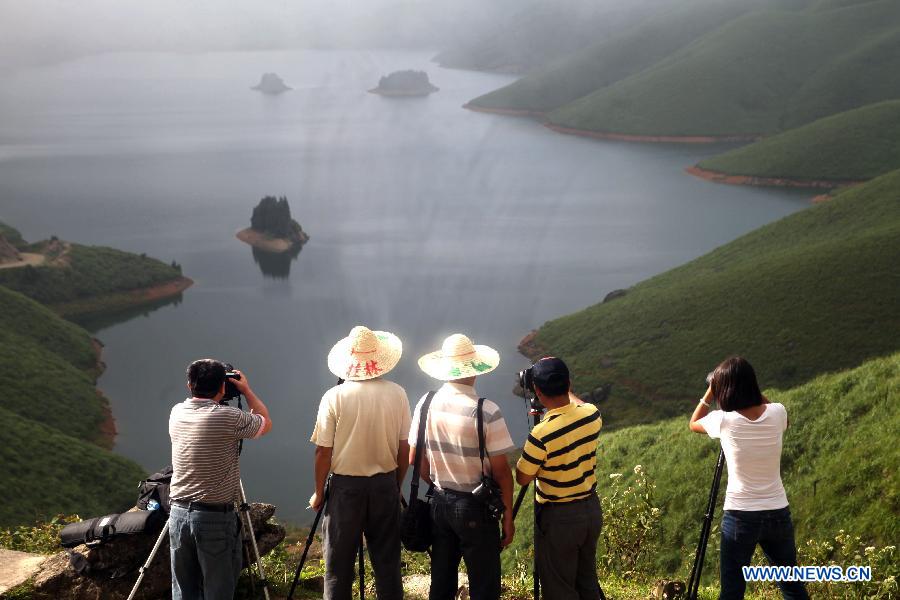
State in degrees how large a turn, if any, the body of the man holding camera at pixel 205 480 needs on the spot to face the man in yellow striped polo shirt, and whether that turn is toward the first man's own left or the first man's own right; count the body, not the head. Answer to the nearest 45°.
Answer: approximately 45° to the first man's own right

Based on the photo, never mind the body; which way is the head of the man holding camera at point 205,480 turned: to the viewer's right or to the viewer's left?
to the viewer's right

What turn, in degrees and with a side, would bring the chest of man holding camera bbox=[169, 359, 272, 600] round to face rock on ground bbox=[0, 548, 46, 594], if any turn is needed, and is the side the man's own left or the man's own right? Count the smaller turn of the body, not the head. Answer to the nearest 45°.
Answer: approximately 90° to the man's own left

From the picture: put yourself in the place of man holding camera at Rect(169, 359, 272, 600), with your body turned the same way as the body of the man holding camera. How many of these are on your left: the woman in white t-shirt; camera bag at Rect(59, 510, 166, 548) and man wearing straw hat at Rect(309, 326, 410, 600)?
1

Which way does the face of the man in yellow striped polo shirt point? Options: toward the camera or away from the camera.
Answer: away from the camera

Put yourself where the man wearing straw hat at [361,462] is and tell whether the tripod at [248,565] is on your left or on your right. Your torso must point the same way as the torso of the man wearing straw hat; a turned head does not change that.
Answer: on your left

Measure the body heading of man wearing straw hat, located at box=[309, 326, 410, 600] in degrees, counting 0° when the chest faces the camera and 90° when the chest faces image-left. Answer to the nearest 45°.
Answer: approximately 180°

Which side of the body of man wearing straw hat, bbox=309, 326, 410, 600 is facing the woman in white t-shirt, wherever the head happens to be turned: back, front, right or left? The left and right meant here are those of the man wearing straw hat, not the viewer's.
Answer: right

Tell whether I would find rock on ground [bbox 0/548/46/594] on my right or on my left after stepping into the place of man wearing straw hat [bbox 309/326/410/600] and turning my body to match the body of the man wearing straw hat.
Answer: on my left
